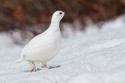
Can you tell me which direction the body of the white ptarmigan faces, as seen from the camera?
to the viewer's right
